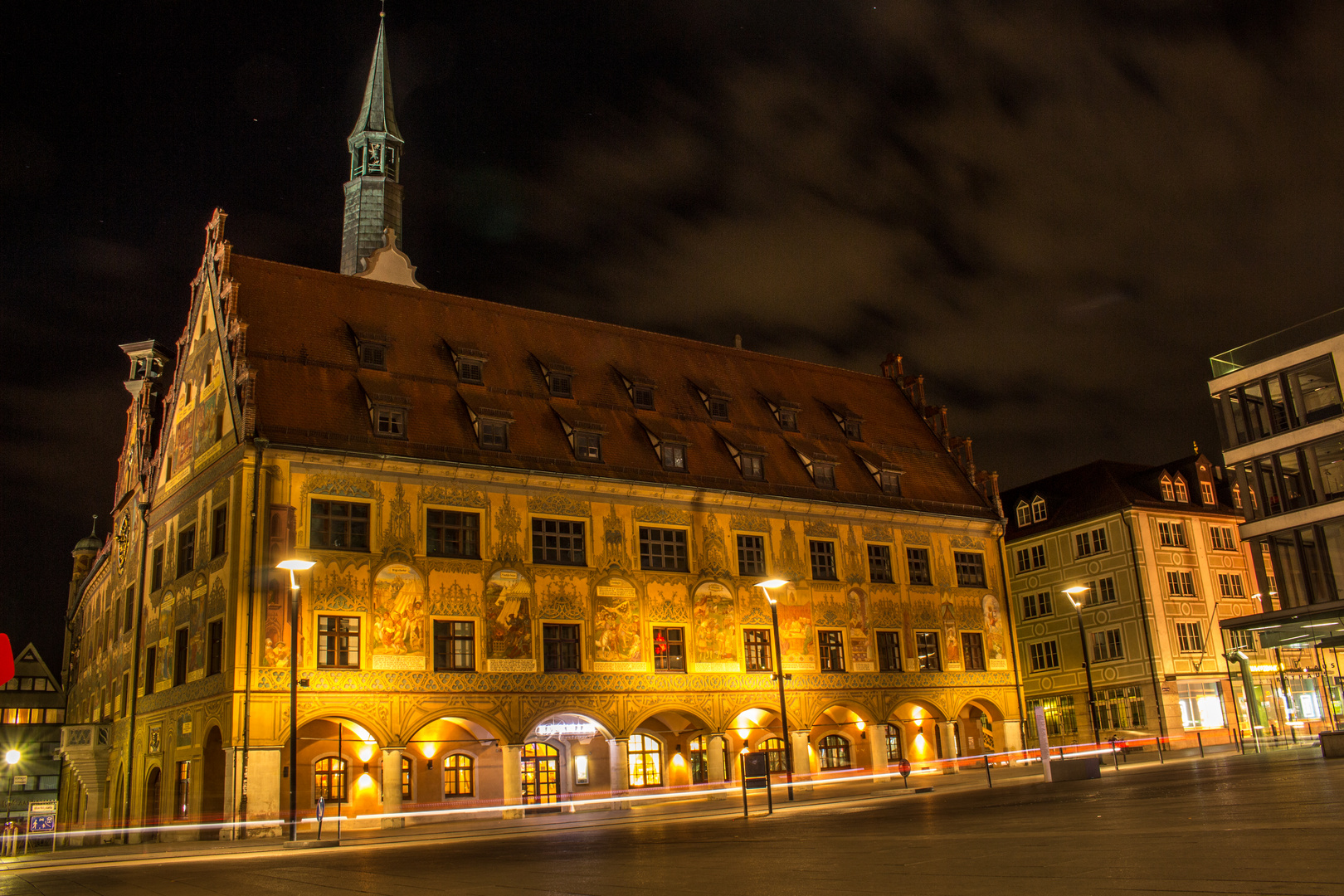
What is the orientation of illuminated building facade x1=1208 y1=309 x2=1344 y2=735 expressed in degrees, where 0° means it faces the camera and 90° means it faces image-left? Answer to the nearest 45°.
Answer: approximately 45°

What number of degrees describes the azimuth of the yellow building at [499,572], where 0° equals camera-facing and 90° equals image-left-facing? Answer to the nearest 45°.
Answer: approximately 315°

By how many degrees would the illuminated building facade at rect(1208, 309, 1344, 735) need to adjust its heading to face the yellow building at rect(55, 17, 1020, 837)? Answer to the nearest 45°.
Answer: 0° — it already faces it

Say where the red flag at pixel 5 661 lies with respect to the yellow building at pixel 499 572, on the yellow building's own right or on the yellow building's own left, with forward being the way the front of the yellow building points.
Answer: on the yellow building's own right

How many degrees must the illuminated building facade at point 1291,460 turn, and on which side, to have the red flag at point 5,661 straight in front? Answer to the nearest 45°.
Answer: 0° — it already faces it
